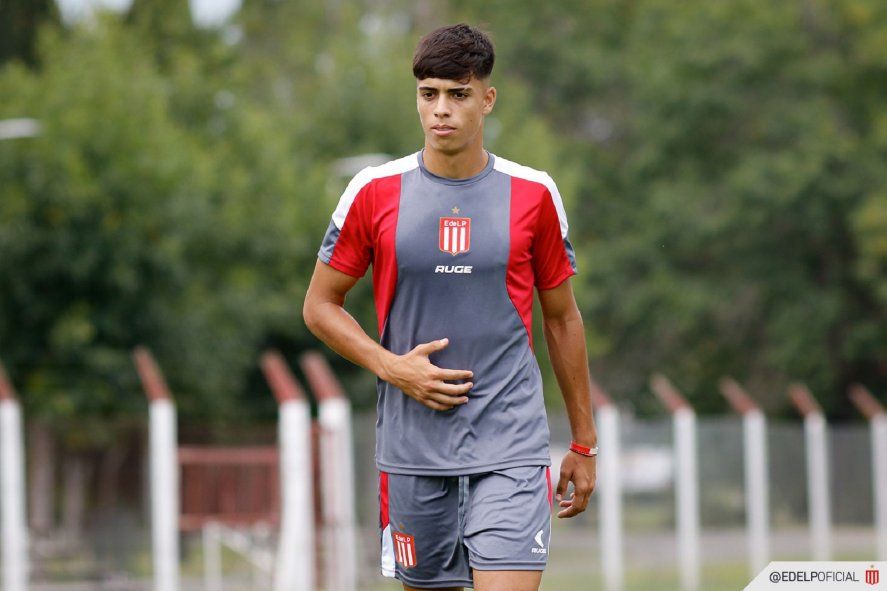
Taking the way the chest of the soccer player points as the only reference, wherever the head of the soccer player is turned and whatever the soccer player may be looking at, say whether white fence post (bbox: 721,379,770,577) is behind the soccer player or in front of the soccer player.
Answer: behind

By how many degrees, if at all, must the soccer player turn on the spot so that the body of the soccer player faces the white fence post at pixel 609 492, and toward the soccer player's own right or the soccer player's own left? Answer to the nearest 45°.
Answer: approximately 180°

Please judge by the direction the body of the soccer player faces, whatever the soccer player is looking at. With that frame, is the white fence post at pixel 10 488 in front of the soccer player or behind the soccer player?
behind

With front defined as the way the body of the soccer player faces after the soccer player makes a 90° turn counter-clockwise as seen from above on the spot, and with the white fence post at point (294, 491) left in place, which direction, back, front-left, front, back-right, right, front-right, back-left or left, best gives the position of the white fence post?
left

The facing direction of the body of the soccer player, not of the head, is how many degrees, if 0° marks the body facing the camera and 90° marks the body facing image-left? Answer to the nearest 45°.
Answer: approximately 0°

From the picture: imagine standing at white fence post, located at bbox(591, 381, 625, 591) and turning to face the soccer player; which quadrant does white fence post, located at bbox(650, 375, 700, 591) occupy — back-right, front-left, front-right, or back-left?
back-left

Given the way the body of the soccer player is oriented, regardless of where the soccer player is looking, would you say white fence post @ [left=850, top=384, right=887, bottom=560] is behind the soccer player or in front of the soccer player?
behind

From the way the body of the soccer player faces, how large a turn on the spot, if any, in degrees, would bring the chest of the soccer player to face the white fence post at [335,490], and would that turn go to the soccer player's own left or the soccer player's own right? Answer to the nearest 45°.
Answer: approximately 180°
